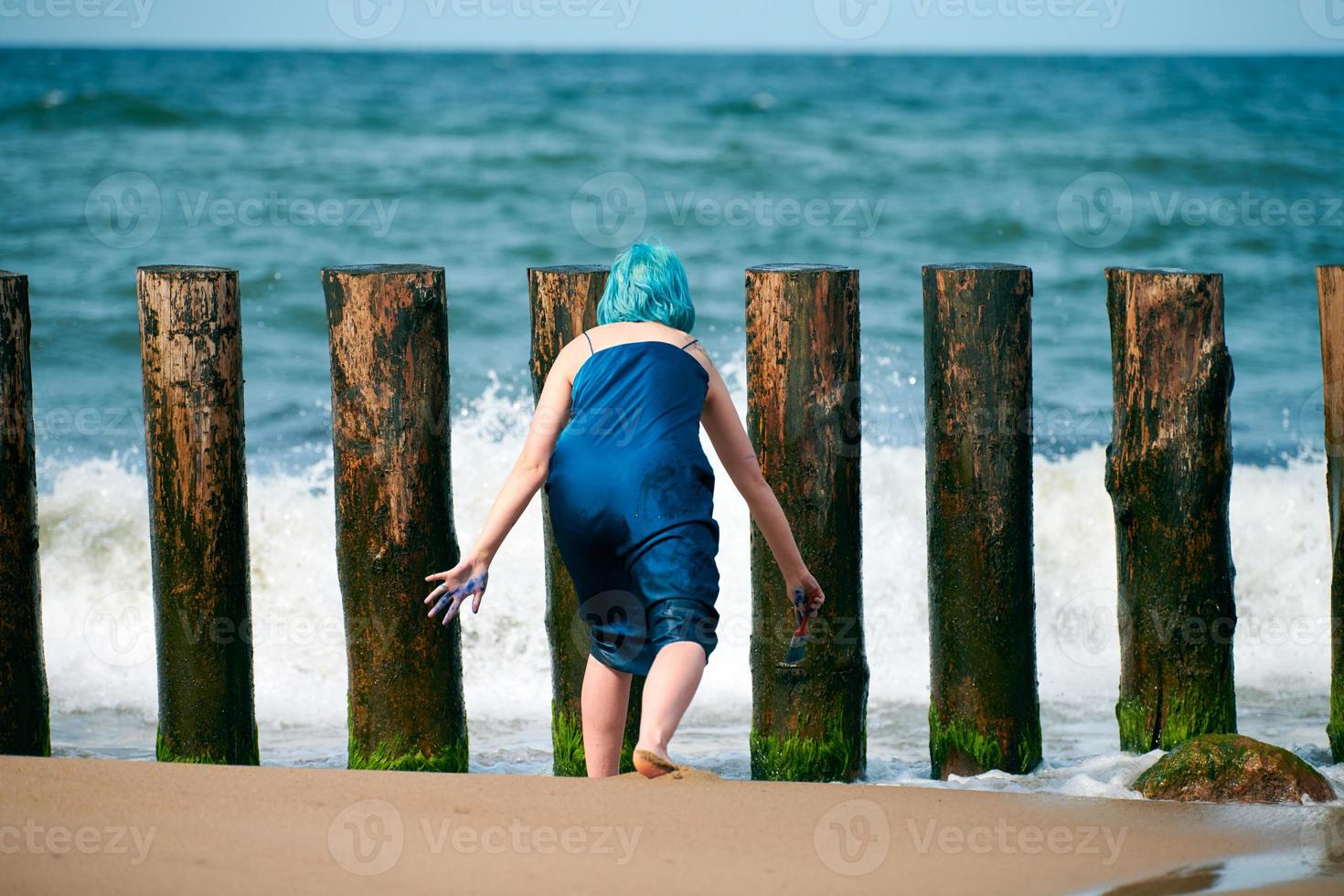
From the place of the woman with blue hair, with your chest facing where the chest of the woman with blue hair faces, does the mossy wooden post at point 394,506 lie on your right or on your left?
on your left

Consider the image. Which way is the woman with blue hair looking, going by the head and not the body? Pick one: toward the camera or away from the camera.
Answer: away from the camera

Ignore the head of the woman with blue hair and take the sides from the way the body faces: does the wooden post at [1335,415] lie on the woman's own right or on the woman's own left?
on the woman's own right

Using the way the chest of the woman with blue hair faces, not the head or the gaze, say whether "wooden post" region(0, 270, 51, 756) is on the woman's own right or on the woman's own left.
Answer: on the woman's own left

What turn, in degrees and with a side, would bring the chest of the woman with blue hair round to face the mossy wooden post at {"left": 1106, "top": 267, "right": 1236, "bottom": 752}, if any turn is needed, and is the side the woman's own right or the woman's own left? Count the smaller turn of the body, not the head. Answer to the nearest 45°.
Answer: approximately 90° to the woman's own right

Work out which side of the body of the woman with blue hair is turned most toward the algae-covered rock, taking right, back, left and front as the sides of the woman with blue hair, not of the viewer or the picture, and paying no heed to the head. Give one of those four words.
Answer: right

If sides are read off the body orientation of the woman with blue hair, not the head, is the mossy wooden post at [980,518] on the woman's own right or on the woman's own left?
on the woman's own right

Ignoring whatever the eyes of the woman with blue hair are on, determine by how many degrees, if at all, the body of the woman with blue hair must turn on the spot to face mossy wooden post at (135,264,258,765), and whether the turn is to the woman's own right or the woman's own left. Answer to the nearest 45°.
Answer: approximately 90° to the woman's own left

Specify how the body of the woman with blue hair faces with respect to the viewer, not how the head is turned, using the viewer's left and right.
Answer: facing away from the viewer

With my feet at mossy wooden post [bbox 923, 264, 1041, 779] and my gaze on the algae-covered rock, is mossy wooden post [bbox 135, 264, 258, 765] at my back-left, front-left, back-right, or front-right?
back-right

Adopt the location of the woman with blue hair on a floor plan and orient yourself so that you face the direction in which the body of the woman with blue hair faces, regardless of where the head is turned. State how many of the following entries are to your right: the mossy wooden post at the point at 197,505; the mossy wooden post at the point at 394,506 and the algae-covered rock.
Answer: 1

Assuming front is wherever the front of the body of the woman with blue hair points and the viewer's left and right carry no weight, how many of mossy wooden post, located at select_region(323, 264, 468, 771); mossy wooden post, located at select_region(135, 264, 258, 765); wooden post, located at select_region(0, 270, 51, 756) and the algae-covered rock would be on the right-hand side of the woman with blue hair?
1
